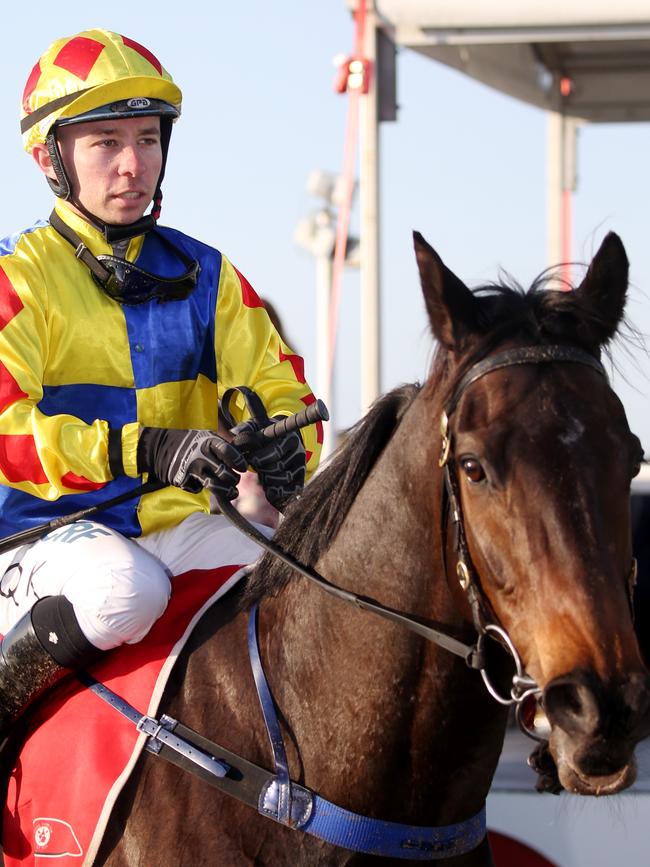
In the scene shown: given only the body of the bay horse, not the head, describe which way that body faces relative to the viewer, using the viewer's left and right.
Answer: facing the viewer and to the right of the viewer

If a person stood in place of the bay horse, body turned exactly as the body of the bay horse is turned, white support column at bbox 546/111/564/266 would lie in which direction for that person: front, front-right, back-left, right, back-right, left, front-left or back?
back-left

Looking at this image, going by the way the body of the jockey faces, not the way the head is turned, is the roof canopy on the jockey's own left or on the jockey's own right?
on the jockey's own left

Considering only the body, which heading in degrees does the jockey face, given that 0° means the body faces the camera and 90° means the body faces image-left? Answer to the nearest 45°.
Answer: approximately 315°

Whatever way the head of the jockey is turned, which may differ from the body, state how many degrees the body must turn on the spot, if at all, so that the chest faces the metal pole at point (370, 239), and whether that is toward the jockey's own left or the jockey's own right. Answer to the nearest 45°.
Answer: approximately 90° to the jockey's own left
